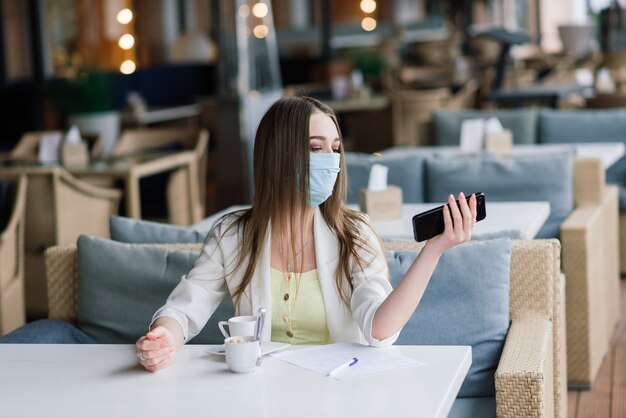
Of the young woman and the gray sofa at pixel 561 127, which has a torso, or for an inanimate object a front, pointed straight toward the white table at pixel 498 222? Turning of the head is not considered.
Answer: the gray sofa

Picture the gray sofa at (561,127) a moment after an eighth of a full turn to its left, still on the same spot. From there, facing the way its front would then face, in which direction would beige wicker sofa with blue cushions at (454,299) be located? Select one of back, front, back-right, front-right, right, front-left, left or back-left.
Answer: front-right

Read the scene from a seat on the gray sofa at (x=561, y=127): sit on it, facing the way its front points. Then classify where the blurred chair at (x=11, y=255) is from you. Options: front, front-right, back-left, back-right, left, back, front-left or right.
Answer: front-right

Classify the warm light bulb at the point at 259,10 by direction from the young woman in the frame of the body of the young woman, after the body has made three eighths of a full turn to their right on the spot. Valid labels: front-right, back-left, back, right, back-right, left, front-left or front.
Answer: front-right

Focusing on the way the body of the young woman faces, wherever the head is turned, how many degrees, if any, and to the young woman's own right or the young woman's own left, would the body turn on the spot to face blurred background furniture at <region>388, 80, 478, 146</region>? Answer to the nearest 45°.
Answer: approximately 180°

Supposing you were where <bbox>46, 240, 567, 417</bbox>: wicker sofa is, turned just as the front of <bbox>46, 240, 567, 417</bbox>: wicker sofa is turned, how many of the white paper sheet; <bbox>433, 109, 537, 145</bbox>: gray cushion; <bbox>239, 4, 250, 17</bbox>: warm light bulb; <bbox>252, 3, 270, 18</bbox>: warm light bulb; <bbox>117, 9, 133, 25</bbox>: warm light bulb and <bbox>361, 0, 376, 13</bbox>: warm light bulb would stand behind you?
5

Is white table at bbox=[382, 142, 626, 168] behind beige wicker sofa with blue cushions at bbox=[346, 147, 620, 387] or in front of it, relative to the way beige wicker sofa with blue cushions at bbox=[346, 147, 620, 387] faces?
behind

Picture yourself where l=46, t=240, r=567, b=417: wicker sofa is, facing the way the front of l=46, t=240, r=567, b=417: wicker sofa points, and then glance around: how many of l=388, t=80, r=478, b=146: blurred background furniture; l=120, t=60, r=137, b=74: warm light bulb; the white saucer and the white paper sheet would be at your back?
2

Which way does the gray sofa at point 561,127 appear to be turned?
toward the camera

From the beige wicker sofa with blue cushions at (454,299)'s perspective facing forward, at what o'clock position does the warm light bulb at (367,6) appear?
The warm light bulb is roughly at 6 o'clock from the beige wicker sofa with blue cushions.

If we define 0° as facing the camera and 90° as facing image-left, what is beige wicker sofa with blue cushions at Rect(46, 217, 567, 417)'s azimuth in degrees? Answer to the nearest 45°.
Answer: approximately 0°

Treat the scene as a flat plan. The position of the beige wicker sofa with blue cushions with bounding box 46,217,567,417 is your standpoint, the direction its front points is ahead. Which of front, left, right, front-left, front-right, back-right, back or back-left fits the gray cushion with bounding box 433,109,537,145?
back

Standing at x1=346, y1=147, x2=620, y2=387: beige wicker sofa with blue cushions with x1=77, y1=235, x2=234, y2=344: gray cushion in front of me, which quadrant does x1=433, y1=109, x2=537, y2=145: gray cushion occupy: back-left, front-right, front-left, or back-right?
back-right
